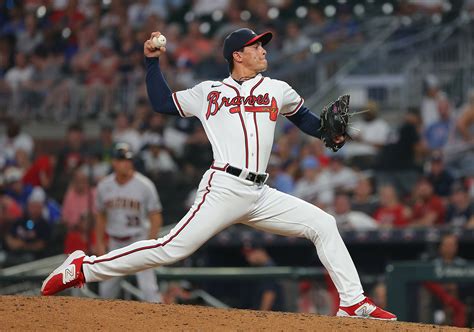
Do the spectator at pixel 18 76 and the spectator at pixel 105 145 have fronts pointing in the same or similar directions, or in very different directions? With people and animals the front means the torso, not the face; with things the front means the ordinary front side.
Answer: same or similar directions

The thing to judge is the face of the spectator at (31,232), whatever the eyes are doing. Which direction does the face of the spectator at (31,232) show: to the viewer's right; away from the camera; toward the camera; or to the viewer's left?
toward the camera

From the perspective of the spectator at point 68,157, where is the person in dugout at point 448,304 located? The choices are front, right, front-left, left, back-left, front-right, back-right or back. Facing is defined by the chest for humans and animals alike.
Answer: front-left

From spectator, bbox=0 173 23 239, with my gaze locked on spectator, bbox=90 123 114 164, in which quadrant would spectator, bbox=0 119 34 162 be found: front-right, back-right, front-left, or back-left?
front-left

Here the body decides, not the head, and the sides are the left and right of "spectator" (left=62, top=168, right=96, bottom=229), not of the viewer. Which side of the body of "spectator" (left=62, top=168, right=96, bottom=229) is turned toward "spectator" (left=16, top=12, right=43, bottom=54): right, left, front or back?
back

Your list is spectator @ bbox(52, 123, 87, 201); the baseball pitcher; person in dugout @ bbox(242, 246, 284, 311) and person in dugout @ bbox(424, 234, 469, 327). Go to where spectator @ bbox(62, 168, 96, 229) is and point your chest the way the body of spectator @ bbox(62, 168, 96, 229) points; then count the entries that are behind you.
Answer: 1

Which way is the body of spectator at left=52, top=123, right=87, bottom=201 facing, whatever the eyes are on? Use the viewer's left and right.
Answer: facing the viewer

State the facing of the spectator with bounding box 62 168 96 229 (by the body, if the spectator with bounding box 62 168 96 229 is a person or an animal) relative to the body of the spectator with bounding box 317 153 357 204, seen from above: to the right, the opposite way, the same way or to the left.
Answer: the same way

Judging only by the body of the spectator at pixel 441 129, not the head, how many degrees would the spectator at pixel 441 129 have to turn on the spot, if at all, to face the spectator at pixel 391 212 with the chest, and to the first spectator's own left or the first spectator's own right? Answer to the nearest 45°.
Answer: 0° — they already face them

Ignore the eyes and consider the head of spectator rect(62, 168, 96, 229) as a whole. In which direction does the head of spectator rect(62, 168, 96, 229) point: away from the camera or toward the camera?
toward the camera

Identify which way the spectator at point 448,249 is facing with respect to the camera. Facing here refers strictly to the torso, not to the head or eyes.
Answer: toward the camera

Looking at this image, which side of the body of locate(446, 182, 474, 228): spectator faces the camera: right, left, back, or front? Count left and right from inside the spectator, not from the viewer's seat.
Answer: front

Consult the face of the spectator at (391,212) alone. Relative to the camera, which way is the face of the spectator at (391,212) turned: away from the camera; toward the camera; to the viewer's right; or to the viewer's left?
toward the camera

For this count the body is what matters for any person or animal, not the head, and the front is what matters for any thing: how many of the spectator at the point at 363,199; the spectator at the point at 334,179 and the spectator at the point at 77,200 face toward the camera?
3
